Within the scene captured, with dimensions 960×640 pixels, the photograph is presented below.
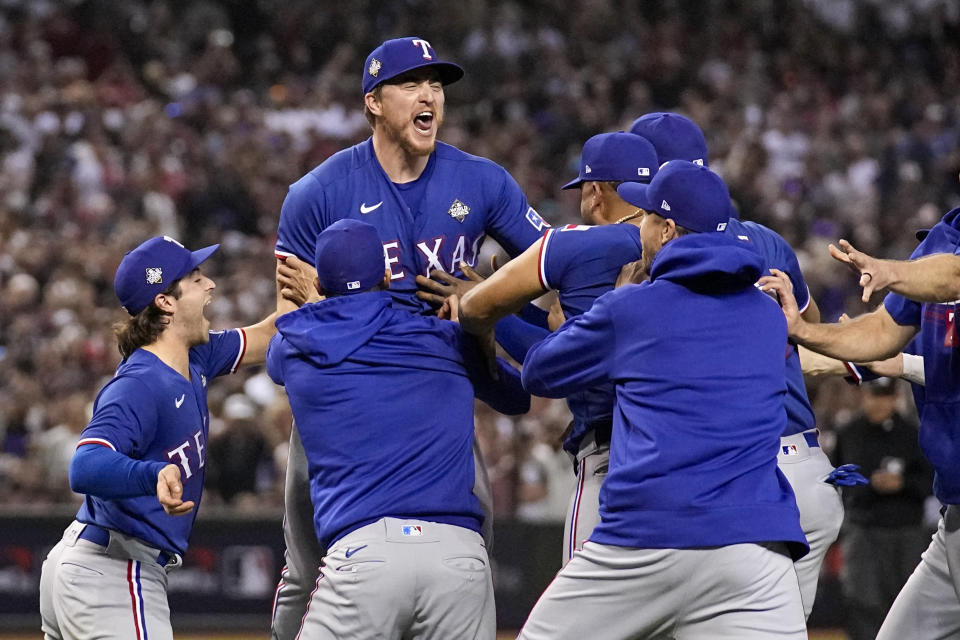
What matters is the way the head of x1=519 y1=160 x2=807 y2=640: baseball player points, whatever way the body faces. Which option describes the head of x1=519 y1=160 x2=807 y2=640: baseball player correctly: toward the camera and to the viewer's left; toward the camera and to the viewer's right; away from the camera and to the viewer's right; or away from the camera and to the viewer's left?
away from the camera and to the viewer's left

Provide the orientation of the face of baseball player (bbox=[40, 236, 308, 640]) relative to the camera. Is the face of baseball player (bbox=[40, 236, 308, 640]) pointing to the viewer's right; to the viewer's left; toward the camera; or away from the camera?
to the viewer's right

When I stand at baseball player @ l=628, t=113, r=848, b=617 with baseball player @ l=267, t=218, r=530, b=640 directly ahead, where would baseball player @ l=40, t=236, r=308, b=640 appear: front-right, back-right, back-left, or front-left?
front-right

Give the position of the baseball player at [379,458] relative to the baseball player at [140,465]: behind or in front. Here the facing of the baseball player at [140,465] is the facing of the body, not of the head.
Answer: in front

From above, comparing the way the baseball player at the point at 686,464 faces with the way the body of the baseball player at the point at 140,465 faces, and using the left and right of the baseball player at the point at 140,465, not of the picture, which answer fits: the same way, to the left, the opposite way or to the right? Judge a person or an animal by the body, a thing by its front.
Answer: to the left

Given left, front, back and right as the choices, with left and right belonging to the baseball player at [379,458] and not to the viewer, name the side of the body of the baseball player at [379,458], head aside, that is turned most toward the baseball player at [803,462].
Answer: right

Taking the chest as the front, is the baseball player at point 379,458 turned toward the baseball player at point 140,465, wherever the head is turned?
no

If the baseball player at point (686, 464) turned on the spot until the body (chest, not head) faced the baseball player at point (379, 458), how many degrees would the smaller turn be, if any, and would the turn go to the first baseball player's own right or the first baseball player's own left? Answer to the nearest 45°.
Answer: approximately 45° to the first baseball player's own left

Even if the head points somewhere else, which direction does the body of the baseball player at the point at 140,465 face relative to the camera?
to the viewer's right

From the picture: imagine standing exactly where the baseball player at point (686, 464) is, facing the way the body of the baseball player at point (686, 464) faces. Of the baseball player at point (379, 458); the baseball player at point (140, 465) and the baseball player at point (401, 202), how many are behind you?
0

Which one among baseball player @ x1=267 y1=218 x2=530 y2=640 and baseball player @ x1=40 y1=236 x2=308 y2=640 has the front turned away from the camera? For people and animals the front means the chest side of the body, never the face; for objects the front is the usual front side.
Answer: baseball player @ x1=267 y1=218 x2=530 y2=640

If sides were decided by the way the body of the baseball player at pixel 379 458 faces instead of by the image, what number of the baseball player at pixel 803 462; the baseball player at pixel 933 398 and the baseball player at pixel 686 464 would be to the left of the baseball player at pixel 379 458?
0

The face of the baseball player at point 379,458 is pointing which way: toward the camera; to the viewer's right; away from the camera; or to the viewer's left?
away from the camera

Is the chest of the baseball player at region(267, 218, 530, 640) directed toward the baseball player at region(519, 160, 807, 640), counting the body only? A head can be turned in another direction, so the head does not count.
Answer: no

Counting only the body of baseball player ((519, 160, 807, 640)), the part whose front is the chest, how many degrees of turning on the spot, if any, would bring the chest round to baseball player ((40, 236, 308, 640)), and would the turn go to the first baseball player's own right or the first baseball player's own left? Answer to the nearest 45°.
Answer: approximately 45° to the first baseball player's own left

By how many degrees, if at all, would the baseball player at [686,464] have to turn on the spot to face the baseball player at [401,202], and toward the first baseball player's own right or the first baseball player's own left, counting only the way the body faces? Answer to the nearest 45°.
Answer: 0° — they already face them

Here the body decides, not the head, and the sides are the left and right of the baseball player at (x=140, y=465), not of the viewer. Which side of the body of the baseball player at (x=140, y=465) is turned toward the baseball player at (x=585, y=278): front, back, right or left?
front

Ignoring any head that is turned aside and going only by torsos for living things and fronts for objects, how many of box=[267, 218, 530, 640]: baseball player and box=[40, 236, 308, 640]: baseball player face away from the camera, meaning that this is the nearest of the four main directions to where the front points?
1

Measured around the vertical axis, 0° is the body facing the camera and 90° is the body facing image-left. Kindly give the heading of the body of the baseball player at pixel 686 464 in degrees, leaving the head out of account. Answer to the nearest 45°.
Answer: approximately 135°

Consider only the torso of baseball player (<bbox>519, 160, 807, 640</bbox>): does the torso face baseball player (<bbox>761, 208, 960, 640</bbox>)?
no

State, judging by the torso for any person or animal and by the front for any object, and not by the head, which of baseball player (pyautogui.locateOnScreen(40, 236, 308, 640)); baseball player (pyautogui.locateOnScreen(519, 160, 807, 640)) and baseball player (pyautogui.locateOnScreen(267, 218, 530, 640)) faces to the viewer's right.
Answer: baseball player (pyautogui.locateOnScreen(40, 236, 308, 640))

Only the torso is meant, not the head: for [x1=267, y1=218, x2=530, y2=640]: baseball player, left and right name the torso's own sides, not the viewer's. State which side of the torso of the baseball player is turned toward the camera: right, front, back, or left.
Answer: back

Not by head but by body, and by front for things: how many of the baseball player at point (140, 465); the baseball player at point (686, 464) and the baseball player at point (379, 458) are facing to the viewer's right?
1
